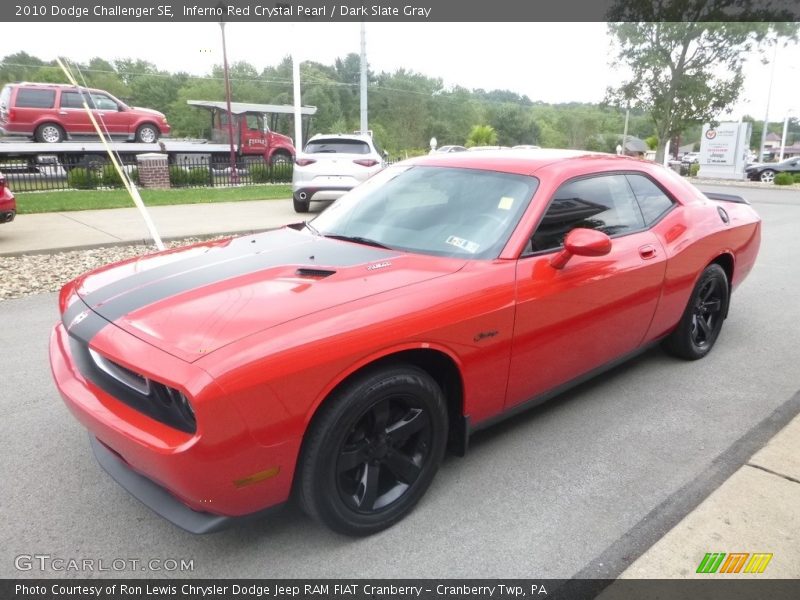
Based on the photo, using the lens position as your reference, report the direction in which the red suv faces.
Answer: facing to the right of the viewer

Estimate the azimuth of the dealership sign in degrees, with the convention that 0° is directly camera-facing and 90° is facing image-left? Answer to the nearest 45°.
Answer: approximately 0°

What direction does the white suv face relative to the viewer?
away from the camera

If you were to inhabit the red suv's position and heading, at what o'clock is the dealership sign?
The dealership sign is roughly at 12 o'clock from the red suv.

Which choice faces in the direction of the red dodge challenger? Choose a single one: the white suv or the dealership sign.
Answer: the dealership sign

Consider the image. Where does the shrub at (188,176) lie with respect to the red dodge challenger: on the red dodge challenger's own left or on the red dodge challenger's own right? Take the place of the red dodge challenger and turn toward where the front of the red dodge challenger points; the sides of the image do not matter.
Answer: on the red dodge challenger's own right

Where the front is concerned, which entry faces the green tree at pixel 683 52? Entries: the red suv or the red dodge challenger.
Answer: the red suv

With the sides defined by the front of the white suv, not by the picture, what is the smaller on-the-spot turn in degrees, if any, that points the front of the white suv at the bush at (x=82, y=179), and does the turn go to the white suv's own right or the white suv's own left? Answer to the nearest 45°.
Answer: approximately 45° to the white suv's own left
